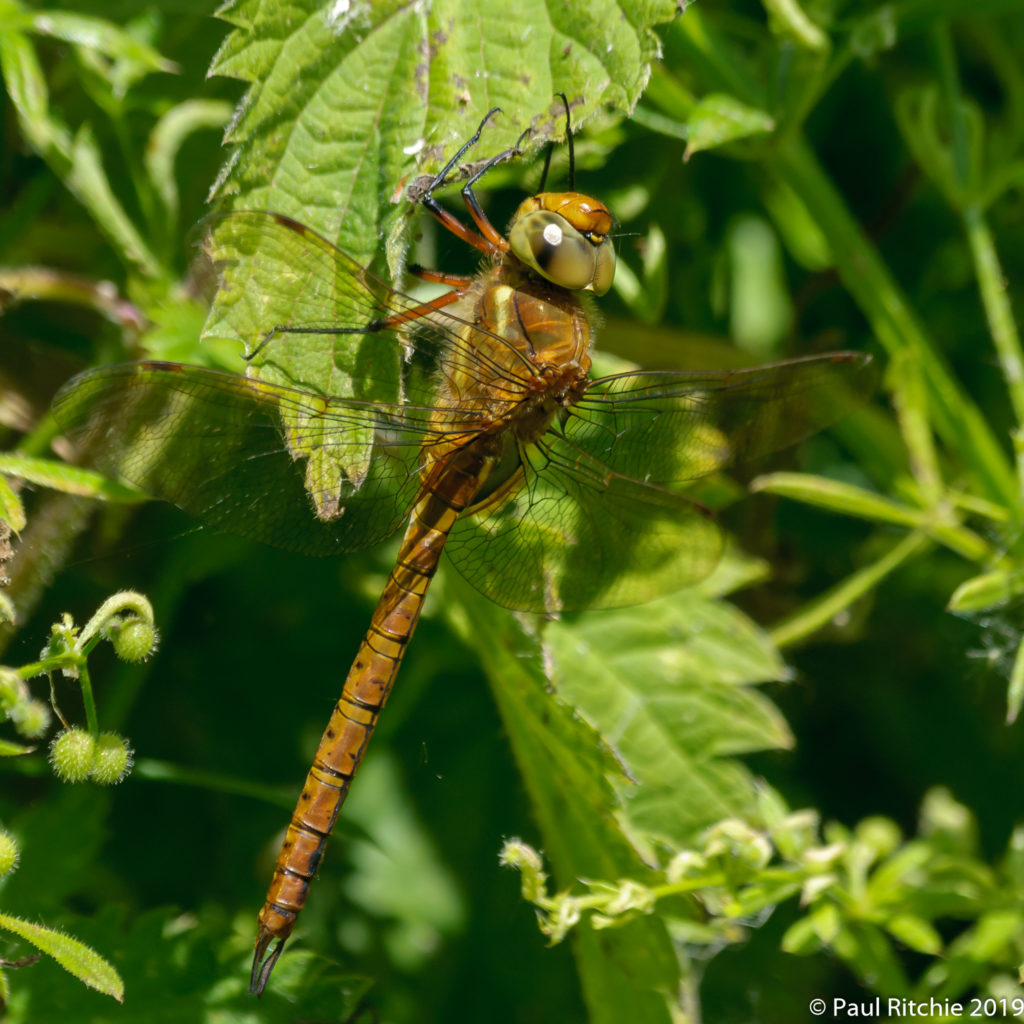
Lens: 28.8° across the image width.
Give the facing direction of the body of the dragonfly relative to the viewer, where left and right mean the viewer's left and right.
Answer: facing away from the viewer and to the right of the viewer
